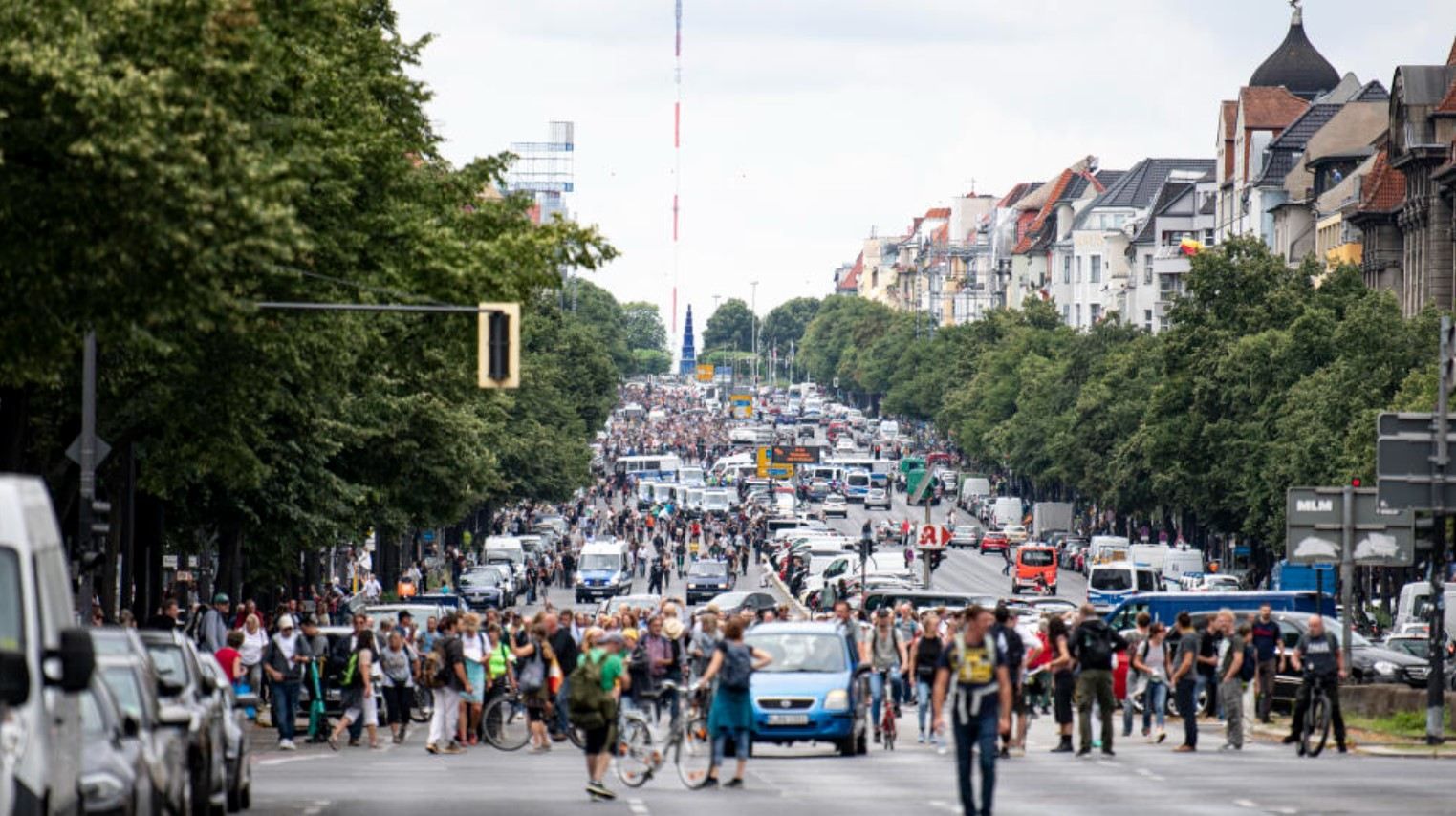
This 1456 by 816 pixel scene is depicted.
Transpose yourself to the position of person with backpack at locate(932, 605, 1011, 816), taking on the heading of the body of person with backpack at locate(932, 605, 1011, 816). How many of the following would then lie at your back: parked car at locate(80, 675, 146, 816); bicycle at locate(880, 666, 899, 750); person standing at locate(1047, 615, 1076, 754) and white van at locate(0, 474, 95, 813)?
2

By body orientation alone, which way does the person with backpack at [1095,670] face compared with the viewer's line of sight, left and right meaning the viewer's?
facing away from the viewer

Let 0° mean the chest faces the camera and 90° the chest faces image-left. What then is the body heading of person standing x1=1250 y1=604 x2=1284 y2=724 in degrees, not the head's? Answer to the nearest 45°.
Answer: approximately 0°
